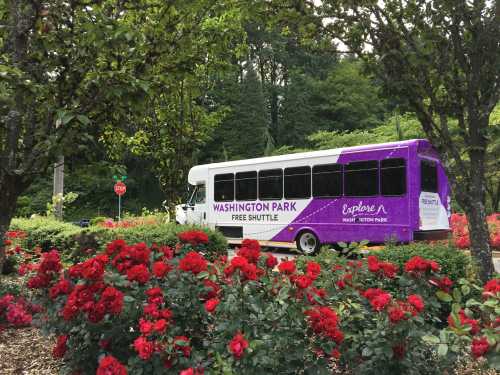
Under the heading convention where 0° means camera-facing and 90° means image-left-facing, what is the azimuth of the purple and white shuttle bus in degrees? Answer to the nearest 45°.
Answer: approximately 135°

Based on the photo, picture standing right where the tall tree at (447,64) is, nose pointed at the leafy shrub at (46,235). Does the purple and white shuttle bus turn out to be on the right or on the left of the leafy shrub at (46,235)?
right

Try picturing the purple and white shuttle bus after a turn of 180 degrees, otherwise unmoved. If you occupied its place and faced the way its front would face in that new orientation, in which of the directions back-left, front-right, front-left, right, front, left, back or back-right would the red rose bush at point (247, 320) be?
front-right

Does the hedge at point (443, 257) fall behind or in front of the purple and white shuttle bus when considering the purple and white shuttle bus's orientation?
behind

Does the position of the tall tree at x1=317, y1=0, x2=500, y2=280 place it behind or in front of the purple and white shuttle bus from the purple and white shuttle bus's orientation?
behind
